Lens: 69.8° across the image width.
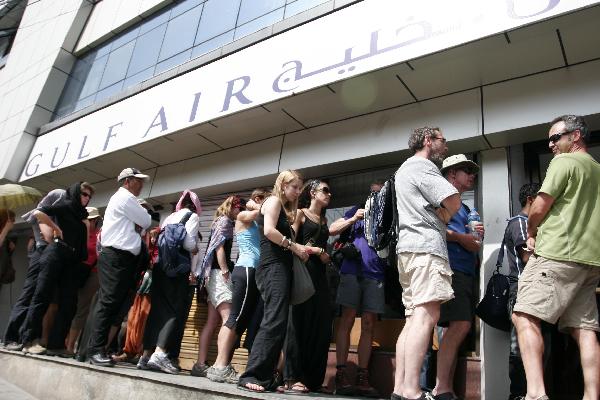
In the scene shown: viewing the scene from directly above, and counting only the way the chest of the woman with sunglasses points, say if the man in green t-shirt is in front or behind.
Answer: in front

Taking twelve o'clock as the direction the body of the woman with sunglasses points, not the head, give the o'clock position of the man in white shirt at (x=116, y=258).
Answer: The man in white shirt is roughly at 5 o'clock from the woman with sunglasses.

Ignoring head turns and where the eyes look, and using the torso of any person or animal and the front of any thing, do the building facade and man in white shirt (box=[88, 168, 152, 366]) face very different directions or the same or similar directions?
very different directions

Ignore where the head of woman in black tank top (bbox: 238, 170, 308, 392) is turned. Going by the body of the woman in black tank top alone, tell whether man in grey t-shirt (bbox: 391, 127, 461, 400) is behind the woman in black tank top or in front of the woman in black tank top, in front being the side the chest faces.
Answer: in front

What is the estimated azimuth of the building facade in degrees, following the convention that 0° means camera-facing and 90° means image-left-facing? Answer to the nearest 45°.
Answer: approximately 45°

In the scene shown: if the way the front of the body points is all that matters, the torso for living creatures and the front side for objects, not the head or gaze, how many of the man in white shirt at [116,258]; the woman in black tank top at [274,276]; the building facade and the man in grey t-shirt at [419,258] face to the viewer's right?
3

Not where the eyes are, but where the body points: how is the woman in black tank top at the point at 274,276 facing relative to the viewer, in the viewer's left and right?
facing to the right of the viewer

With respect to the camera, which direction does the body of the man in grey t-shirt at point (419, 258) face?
to the viewer's right

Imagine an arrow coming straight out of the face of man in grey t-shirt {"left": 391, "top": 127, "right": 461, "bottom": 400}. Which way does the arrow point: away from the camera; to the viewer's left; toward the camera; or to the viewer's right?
to the viewer's right

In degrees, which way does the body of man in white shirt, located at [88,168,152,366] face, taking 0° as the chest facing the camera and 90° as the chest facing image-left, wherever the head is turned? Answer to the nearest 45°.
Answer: approximately 270°
